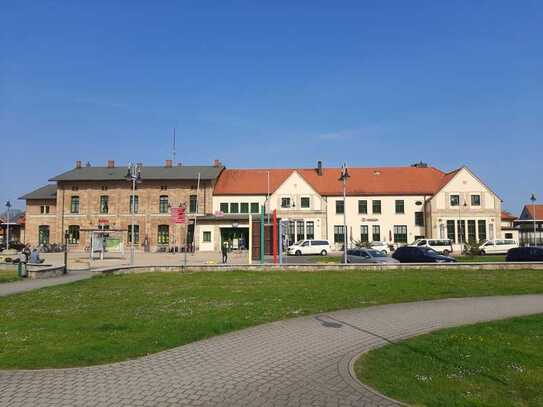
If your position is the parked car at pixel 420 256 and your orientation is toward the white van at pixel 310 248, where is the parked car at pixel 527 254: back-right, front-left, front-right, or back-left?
back-right

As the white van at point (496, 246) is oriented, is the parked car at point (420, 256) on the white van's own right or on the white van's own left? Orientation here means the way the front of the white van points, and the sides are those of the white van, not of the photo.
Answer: on the white van's own left

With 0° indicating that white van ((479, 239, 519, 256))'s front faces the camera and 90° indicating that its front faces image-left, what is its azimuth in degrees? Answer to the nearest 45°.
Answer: approximately 90°

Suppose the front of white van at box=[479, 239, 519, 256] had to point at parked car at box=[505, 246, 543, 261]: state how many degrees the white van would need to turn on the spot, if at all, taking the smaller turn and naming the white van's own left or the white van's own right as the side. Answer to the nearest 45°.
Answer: approximately 90° to the white van's own left

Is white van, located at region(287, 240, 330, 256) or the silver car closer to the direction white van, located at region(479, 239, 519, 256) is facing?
the white van, located at region(287, 240, 330, 256)

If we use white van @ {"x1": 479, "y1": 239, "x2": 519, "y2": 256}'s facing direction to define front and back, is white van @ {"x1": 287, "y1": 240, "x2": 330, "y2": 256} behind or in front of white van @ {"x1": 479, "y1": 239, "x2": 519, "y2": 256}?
in front

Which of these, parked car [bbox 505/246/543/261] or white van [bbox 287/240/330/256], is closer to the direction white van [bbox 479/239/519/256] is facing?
the white van [bbox 287/240/330/256]
